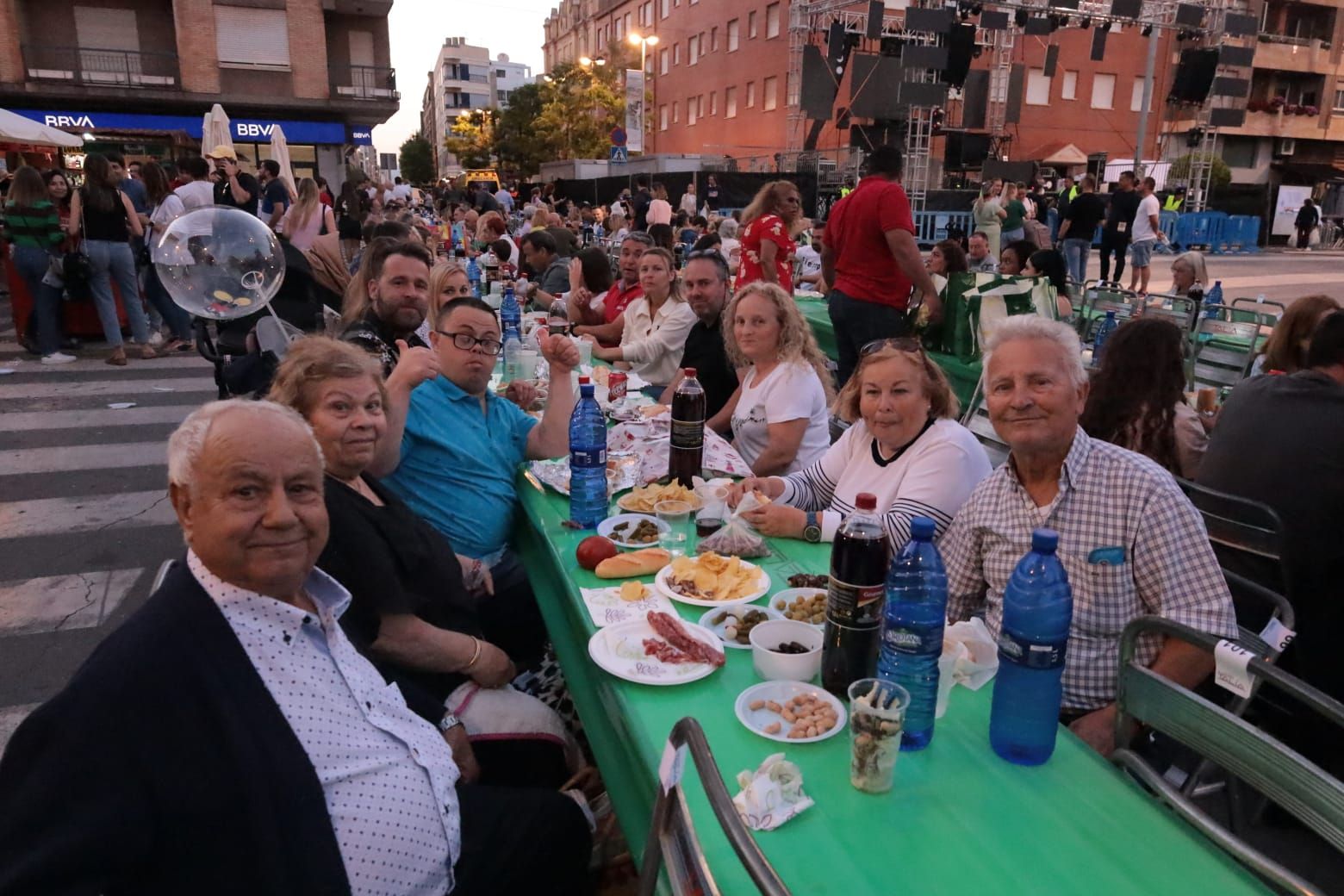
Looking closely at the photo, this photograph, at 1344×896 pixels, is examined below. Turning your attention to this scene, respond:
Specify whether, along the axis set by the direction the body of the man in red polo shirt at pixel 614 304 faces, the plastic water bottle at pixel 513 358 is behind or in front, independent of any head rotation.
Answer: in front

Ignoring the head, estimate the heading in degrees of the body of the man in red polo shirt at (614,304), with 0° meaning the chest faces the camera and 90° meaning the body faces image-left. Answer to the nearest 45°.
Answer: approximately 45°

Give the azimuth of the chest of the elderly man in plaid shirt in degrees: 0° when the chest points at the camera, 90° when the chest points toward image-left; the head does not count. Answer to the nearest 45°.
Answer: approximately 45°

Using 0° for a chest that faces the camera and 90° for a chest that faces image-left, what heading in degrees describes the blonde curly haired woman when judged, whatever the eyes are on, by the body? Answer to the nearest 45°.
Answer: approximately 45°

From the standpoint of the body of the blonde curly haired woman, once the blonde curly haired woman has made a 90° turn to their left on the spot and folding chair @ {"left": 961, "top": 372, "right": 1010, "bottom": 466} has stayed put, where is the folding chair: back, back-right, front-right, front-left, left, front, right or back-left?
left

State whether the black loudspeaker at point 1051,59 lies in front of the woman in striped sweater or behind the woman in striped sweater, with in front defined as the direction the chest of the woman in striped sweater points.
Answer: behind

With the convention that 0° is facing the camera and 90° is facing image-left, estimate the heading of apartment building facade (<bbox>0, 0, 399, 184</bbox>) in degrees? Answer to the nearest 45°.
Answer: approximately 0°

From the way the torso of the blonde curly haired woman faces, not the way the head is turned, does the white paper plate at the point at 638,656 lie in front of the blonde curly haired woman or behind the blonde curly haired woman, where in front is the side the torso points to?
in front

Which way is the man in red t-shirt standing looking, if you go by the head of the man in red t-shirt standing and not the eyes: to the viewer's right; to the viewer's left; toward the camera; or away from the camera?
away from the camera

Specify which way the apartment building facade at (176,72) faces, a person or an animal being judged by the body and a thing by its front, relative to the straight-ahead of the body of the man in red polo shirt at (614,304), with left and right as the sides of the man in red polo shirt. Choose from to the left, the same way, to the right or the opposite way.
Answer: to the left
